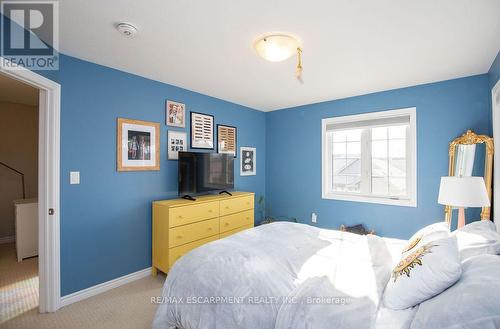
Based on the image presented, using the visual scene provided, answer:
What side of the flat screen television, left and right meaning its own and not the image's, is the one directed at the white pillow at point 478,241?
front

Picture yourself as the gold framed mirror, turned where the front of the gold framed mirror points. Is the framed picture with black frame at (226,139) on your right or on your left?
on your right

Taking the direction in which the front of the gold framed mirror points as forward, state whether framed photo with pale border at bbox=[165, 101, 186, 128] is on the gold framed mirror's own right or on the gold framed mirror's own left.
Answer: on the gold framed mirror's own right

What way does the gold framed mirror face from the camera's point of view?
toward the camera

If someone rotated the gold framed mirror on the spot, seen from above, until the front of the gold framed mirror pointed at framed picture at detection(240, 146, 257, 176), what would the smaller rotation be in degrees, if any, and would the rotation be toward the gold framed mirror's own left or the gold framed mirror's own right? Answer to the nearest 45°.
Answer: approximately 90° to the gold framed mirror's own right

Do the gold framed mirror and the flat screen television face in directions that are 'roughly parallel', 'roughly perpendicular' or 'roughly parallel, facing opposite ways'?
roughly perpendicular

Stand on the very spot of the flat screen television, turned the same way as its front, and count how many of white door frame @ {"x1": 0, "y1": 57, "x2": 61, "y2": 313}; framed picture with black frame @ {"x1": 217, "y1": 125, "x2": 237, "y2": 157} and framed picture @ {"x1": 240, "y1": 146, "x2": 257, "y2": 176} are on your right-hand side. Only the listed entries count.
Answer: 1

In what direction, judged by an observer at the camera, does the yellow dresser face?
facing the viewer and to the right of the viewer

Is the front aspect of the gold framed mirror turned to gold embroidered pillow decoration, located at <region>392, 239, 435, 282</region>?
yes

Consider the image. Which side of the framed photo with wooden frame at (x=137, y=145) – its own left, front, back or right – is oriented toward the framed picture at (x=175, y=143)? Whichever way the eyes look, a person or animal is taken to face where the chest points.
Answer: left

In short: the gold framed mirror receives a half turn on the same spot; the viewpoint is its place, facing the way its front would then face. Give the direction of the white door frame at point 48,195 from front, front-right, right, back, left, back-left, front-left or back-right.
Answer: back-left

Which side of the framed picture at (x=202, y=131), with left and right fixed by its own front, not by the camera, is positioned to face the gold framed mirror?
front

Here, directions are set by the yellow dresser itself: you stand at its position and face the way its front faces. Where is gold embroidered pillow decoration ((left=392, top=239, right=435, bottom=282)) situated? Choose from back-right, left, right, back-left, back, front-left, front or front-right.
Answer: front

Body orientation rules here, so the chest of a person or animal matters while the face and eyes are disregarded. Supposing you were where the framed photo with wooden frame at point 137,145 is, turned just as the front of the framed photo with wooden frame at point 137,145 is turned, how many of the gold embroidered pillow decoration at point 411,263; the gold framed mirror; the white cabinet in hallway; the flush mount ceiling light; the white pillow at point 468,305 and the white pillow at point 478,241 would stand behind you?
1

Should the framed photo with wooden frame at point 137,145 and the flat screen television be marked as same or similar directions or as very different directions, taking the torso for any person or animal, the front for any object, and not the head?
same or similar directions

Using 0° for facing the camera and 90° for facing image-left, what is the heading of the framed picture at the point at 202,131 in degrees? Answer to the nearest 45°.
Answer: approximately 315°
